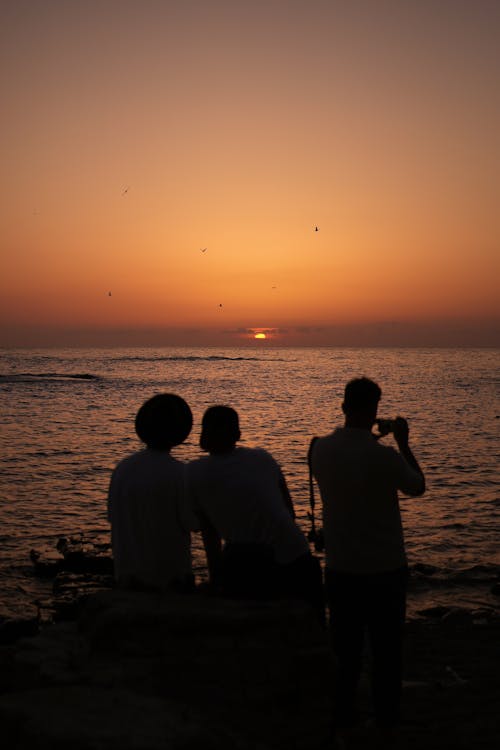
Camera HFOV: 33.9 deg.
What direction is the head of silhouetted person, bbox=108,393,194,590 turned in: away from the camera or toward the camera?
away from the camera

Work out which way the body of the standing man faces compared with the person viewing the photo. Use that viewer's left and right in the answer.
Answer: facing away from the viewer

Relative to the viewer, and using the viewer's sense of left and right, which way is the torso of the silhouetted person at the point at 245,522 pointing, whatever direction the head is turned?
facing away from the viewer

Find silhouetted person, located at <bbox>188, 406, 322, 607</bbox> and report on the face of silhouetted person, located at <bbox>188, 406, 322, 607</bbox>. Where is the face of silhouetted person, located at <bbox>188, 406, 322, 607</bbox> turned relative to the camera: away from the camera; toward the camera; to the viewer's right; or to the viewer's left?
away from the camera

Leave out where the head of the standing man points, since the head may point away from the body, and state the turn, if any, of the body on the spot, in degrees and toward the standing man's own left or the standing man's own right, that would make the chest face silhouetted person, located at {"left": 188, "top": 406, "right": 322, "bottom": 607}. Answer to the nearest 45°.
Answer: approximately 135° to the standing man's own left

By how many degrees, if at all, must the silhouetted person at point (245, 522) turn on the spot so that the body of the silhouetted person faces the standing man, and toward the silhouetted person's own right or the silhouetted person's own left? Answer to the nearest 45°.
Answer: approximately 90° to the silhouetted person's own right

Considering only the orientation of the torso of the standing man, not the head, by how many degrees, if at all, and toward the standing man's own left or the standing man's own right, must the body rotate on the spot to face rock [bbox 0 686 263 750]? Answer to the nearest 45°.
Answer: approximately 135° to the standing man's own left

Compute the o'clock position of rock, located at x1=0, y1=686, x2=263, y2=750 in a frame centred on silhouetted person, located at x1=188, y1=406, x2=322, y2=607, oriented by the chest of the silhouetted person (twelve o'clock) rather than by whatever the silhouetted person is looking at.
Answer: The rock is roughly at 7 o'clock from the silhouetted person.

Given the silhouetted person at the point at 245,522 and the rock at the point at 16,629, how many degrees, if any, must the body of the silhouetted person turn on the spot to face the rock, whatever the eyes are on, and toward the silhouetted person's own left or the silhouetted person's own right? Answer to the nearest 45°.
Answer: approximately 45° to the silhouetted person's own left
